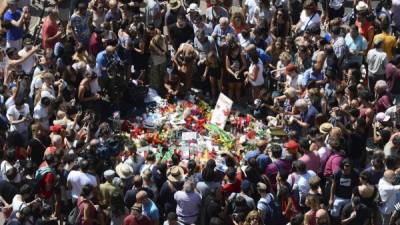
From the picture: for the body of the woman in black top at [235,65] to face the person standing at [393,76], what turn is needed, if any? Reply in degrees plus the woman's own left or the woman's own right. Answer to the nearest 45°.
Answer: approximately 90° to the woman's own left

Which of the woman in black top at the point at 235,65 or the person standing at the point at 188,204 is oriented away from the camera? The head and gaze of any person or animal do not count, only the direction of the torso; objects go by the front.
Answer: the person standing

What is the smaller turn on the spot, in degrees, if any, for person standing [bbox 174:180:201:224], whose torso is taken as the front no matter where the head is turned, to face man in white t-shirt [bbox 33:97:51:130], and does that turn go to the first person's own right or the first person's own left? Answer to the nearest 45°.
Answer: approximately 45° to the first person's own left

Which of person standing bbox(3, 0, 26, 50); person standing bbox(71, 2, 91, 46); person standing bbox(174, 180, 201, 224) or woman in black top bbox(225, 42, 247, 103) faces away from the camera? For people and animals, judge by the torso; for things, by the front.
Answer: person standing bbox(174, 180, 201, 224)

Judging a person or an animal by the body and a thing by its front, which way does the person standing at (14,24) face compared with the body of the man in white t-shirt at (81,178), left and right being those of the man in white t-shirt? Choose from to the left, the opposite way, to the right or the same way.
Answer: to the right

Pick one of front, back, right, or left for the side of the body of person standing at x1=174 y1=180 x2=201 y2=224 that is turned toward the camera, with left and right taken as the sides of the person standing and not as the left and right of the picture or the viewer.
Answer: back

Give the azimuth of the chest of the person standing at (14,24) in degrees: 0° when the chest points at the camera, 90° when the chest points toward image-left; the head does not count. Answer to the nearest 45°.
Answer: approximately 315°

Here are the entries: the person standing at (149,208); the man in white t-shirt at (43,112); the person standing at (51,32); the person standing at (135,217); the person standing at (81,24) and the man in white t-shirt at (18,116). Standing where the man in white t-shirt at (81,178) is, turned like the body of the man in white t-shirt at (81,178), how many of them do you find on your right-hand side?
2
